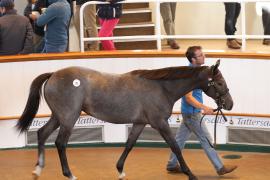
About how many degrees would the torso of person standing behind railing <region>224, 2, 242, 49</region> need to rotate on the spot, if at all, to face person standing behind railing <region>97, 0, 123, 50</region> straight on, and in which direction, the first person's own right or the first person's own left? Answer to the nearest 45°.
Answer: approximately 135° to the first person's own right

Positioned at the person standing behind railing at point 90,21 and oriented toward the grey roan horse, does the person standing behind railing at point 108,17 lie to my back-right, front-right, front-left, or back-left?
front-left

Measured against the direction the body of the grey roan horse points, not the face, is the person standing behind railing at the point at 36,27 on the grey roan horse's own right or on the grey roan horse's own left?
on the grey roan horse's own left

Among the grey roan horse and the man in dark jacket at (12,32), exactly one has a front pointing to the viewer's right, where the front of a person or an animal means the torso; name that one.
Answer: the grey roan horse

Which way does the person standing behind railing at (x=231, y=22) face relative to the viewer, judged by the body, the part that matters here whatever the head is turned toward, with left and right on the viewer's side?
facing the viewer and to the right of the viewer

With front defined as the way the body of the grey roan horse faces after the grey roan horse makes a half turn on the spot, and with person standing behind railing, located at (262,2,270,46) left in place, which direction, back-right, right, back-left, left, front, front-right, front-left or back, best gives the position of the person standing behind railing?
back-right

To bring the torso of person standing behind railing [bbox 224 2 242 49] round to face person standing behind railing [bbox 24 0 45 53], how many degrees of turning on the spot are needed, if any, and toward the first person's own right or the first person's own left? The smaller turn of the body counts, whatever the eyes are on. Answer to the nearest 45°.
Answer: approximately 135° to the first person's own right

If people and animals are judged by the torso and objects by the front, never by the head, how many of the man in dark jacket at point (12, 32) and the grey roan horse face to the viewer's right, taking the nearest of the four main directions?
1

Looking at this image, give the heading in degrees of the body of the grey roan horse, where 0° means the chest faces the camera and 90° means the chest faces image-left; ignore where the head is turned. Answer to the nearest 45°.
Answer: approximately 270°

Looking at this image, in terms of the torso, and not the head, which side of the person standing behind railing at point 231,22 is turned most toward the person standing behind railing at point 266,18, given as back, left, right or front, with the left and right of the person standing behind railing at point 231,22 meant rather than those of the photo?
left
